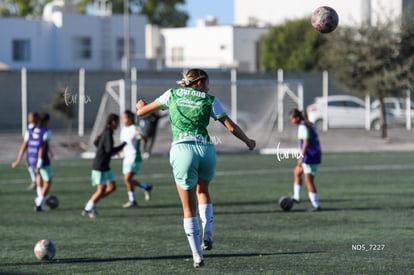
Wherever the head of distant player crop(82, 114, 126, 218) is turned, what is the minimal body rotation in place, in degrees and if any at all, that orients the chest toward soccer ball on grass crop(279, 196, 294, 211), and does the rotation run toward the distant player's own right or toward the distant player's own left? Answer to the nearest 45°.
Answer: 0° — they already face it

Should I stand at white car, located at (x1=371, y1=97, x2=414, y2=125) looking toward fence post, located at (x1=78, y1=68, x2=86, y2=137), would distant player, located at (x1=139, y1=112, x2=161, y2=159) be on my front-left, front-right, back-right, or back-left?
front-left

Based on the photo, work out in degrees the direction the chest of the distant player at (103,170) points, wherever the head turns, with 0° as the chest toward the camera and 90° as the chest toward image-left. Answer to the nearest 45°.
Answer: approximately 270°

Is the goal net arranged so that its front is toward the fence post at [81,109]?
no

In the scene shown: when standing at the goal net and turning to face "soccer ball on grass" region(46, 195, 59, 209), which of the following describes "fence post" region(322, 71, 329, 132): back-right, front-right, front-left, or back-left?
back-left

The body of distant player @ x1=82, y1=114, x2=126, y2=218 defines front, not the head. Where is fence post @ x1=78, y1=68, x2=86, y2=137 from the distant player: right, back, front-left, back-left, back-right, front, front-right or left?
left

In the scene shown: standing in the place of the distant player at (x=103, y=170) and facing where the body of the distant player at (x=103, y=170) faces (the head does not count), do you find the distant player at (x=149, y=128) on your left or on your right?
on your left

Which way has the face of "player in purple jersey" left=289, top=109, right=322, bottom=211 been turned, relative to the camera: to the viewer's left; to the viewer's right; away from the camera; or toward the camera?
to the viewer's left

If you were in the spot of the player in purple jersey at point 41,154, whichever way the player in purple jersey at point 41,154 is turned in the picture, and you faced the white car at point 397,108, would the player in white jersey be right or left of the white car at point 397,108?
right

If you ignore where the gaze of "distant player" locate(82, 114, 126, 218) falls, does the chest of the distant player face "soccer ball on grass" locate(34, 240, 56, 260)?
no

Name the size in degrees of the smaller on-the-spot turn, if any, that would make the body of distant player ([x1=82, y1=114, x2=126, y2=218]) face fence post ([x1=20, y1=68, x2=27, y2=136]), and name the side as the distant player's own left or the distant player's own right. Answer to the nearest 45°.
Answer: approximately 90° to the distant player's own left
